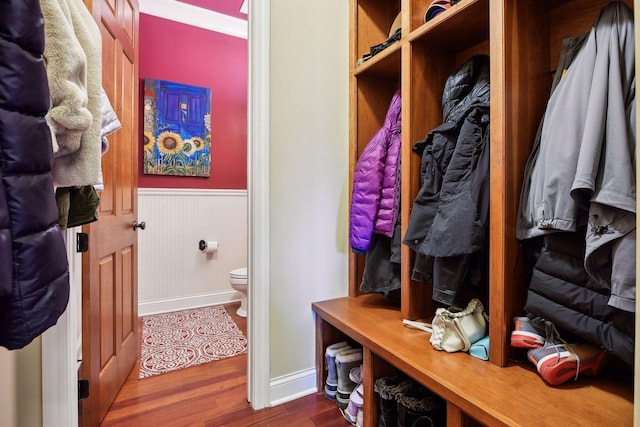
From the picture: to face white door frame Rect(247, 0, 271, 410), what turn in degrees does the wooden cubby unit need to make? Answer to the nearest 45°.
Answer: approximately 45° to its right

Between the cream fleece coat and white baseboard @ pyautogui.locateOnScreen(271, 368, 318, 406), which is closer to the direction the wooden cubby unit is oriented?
the cream fleece coat

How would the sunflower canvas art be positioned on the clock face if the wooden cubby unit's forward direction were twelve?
The sunflower canvas art is roughly at 2 o'clock from the wooden cubby unit.

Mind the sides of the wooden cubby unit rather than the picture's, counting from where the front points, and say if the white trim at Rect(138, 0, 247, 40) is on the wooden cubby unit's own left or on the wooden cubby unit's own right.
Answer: on the wooden cubby unit's own right

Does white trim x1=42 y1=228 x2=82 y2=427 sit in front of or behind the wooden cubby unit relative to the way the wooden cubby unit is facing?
in front

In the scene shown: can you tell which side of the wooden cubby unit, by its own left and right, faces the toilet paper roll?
right

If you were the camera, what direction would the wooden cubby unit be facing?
facing the viewer and to the left of the viewer

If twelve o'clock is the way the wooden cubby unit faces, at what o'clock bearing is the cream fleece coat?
The cream fleece coat is roughly at 12 o'clock from the wooden cubby unit.

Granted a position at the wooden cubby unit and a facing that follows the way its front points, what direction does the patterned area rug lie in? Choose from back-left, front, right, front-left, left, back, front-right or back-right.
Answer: front-right

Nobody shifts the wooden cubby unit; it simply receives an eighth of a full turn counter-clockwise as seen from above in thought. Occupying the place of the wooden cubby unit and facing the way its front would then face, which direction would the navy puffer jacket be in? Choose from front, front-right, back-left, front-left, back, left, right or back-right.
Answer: front-right
